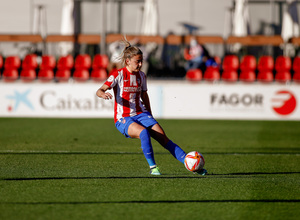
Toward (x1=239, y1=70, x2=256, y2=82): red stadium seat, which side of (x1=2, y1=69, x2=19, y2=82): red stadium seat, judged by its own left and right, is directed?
left

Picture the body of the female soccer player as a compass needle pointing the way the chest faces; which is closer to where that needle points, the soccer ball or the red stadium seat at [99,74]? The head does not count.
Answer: the soccer ball

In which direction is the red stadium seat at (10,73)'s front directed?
toward the camera

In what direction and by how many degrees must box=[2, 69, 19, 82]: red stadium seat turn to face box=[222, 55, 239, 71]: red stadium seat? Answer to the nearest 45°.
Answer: approximately 90° to its left

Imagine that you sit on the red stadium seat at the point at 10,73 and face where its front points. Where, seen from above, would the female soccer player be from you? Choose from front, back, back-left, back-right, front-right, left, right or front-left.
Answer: front

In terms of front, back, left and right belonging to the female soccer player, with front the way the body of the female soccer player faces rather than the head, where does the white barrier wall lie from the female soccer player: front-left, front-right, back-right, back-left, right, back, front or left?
back-left

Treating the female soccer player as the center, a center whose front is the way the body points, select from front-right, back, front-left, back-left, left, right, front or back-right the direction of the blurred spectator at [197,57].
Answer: back-left

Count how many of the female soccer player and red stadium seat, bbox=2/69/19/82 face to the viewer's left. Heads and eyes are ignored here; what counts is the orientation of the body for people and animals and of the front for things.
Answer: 0

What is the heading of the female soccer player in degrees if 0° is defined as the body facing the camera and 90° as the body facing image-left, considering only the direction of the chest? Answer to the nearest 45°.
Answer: approximately 315°

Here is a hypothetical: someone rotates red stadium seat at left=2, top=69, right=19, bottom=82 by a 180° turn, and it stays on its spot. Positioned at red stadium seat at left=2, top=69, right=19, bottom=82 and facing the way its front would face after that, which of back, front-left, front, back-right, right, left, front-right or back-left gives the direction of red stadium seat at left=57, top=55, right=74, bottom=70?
right

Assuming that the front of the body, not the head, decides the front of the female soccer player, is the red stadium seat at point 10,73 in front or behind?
behind
